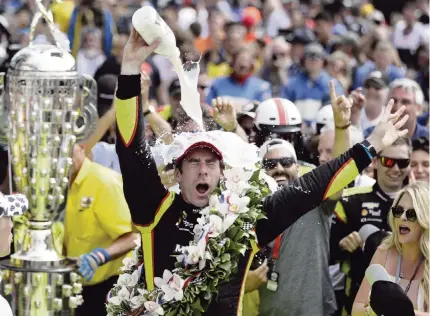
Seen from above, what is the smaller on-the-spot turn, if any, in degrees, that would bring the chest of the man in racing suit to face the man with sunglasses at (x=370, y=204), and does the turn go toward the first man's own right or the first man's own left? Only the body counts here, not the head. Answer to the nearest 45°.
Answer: approximately 135° to the first man's own left

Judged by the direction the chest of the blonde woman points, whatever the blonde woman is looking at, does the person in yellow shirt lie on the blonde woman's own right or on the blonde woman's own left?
on the blonde woman's own right

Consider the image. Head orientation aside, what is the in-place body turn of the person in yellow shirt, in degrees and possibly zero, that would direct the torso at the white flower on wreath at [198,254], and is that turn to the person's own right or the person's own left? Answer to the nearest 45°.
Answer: approximately 45° to the person's own left

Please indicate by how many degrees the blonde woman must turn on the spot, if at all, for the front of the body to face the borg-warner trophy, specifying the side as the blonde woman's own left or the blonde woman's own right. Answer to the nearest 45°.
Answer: approximately 45° to the blonde woman's own right

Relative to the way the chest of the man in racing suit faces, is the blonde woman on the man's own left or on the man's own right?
on the man's own left

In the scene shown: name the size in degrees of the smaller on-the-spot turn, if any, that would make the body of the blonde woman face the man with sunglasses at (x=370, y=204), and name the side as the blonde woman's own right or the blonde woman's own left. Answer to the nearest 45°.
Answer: approximately 135° to the blonde woman's own right
